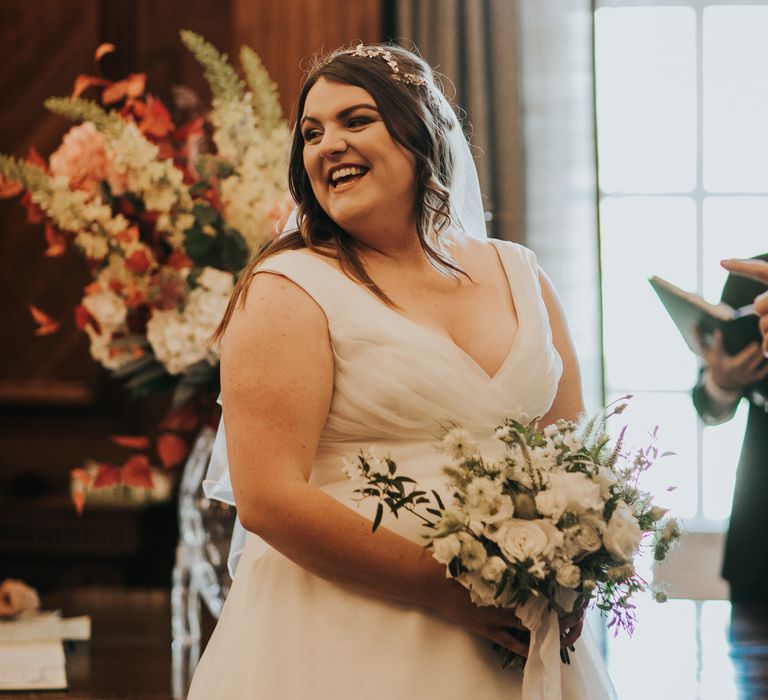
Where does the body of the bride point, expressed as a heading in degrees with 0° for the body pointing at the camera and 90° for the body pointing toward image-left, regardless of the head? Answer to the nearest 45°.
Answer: approximately 315°

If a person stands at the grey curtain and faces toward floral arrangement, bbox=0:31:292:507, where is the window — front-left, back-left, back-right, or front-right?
back-left

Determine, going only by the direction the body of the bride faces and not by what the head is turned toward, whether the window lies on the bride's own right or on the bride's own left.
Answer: on the bride's own left

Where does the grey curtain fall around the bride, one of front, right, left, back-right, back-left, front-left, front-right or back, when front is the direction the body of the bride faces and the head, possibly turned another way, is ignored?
back-left

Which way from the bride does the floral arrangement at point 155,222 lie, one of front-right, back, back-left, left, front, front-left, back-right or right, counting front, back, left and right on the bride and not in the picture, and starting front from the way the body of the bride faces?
back

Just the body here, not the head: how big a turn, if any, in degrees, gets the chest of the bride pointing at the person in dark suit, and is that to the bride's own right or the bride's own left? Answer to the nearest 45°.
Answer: approximately 90° to the bride's own left
